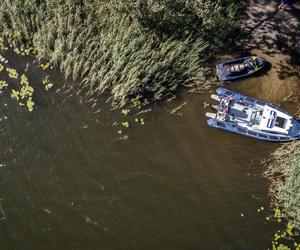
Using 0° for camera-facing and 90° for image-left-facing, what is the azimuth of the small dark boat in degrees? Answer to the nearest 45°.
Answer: approximately 270°

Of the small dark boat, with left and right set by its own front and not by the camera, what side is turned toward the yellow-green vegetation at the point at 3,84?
back

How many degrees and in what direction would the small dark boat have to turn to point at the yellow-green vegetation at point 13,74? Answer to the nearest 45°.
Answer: approximately 180°

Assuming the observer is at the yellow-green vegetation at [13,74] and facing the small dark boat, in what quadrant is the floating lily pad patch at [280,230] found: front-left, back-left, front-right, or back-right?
front-right

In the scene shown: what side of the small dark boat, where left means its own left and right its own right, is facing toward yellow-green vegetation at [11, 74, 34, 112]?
back

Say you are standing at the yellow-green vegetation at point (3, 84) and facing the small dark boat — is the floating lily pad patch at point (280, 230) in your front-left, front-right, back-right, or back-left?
front-right

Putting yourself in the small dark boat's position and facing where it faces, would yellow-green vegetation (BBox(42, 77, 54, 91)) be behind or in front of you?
behind
